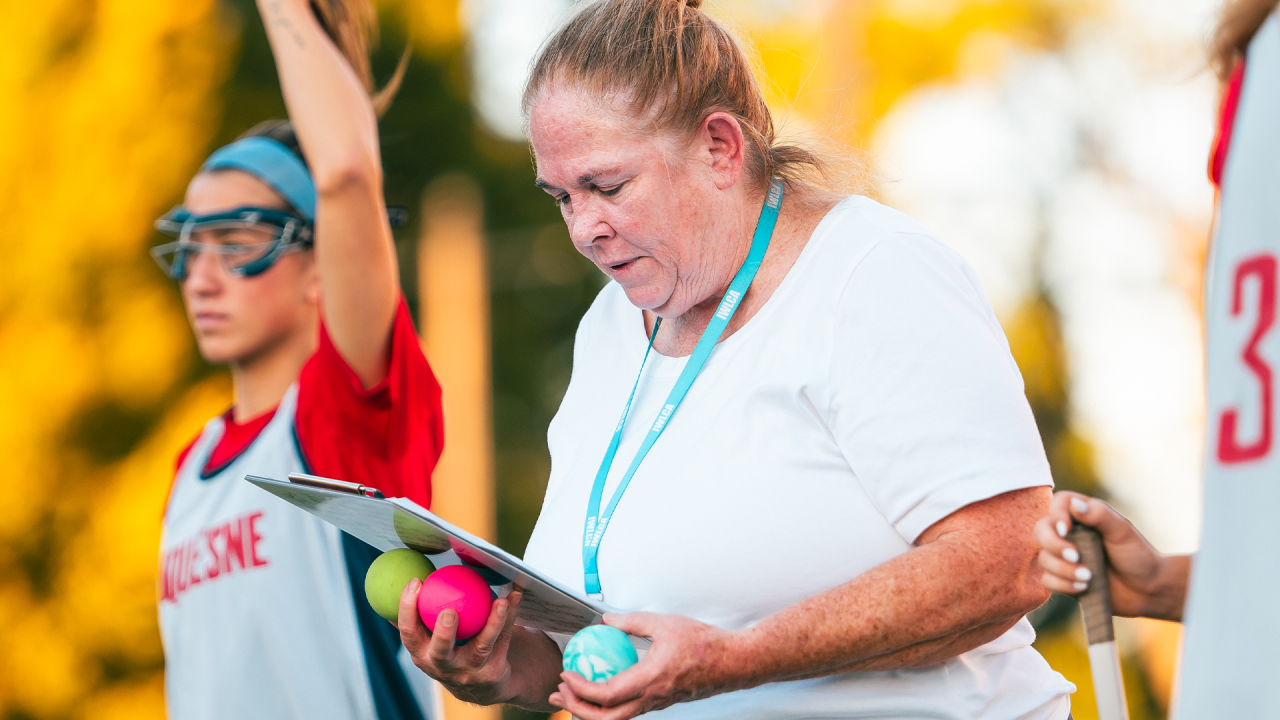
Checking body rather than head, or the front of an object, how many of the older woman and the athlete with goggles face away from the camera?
0

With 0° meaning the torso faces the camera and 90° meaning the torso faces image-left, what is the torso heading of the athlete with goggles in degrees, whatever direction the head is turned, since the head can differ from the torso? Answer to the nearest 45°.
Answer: approximately 45°

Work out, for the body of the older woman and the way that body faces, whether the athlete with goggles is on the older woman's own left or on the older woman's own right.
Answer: on the older woman's own right

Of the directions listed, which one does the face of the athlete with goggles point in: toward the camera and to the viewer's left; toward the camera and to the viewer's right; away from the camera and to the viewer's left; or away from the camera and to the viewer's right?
toward the camera and to the viewer's left

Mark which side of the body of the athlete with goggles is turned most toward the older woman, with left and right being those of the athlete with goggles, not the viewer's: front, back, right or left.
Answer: left

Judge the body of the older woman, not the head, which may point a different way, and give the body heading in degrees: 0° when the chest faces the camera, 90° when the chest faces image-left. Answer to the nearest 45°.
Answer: approximately 45°
